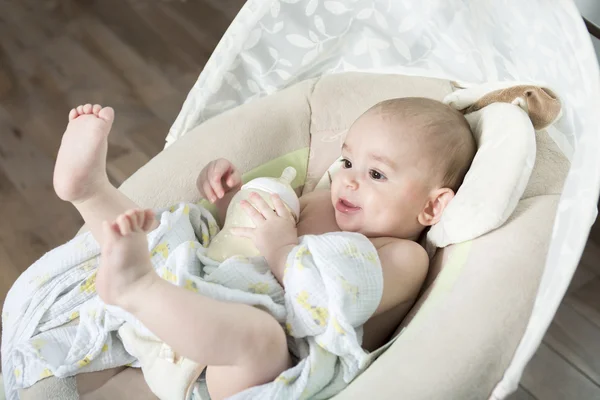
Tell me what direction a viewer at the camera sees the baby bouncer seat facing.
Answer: facing the viewer and to the left of the viewer
